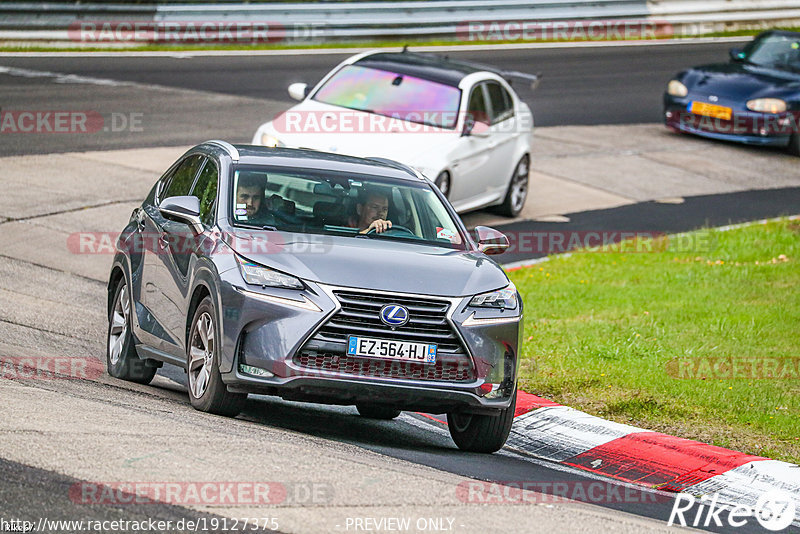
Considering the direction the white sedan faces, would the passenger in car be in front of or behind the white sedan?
in front

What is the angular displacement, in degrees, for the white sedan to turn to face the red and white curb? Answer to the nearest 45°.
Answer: approximately 45° to its left

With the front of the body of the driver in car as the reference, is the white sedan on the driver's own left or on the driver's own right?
on the driver's own left

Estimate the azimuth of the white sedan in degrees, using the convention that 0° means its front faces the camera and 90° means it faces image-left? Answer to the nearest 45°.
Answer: approximately 45°

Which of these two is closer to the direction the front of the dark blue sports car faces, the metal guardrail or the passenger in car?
the passenger in car

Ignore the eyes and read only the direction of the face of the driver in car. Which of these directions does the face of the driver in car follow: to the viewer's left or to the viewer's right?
to the viewer's right

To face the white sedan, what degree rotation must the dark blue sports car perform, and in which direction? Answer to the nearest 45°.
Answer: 0° — it already faces it

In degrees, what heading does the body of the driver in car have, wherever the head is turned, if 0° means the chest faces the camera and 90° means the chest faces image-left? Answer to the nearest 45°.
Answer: approximately 315°

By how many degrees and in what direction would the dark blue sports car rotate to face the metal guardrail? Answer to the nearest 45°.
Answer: approximately 90° to its right

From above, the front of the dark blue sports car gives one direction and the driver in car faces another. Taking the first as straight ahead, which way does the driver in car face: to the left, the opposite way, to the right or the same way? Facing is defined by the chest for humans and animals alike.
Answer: to the left
